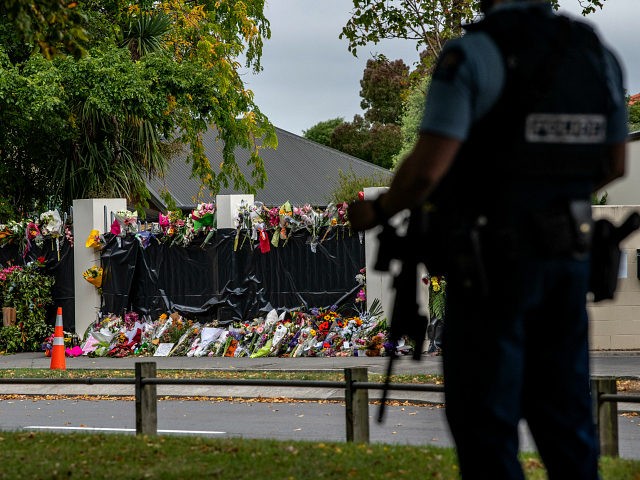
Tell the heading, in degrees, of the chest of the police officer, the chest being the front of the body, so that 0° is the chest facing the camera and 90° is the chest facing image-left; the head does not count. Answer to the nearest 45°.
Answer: approximately 135°

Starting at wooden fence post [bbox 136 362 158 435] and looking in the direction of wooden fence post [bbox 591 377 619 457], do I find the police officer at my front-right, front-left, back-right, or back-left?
front-right

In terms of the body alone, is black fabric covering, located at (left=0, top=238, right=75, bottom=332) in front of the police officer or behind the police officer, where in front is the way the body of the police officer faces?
in front

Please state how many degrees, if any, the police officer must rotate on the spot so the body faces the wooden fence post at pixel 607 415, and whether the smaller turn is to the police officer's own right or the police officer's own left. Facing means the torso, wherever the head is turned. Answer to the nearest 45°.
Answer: approximately 45° to the police officer's own right

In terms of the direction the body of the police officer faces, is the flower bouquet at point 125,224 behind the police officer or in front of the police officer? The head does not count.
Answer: in front

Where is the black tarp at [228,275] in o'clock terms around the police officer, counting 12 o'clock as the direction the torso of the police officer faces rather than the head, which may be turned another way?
The black tarp is roughly at 1 o'clock from the police officer.

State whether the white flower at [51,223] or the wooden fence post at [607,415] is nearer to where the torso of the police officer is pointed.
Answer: the white flower
